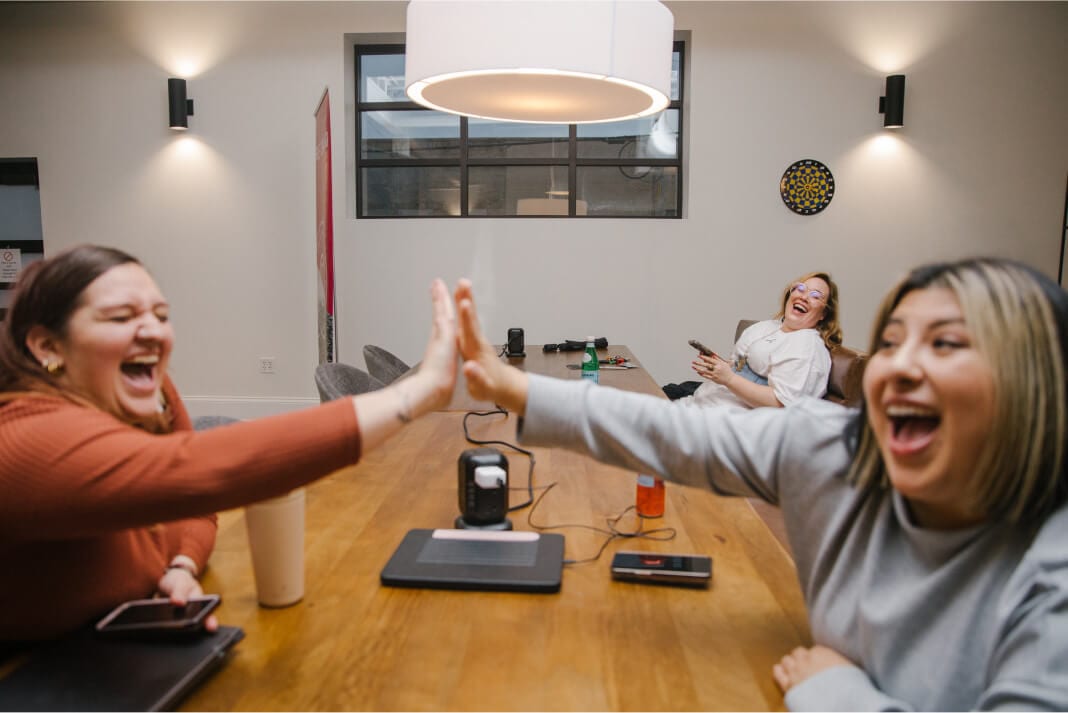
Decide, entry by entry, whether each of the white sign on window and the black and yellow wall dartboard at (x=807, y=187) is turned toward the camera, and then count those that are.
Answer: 2

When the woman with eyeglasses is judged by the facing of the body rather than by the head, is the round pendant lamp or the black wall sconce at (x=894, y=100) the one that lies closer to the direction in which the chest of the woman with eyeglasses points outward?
the round pendant lamp

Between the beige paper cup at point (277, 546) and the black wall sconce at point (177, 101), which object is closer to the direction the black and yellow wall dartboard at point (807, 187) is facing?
the beige paper cup

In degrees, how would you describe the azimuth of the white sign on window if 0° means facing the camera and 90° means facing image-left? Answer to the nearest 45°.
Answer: approximately 0°

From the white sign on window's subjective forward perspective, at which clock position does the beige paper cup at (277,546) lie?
The beige paper cup is roughly at 12 o'clock from the white sign on window.

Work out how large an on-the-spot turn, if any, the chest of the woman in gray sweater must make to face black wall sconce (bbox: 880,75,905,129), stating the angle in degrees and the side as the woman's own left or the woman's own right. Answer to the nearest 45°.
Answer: approximately 135° to the woman's own right
